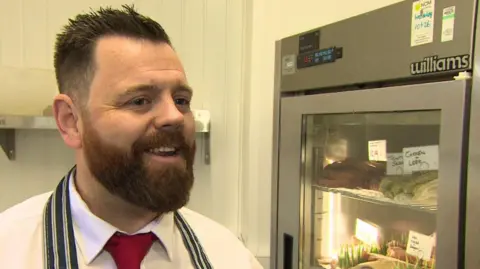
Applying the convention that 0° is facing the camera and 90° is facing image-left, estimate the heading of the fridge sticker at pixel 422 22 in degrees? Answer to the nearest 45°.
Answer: approximately 45°

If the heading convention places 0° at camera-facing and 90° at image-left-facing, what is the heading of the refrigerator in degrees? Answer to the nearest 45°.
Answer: approximately 45°

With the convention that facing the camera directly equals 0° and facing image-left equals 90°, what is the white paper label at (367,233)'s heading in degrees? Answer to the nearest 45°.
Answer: approximately 45°

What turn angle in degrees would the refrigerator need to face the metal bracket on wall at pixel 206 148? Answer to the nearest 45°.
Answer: approximately 90° to its right
